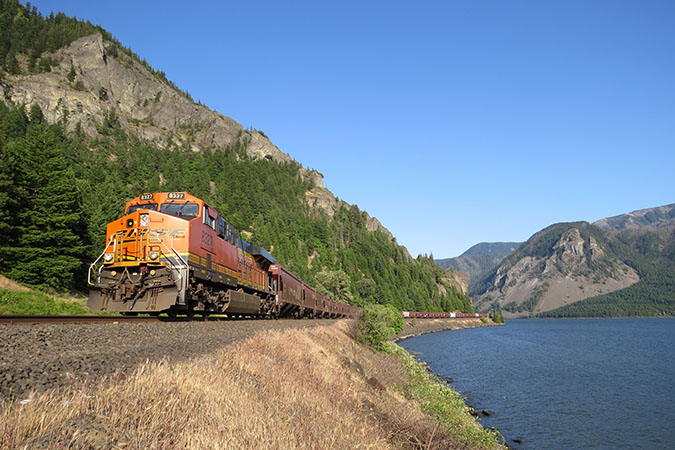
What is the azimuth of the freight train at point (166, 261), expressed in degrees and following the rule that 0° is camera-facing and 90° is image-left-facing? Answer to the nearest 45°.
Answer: approximately 45°

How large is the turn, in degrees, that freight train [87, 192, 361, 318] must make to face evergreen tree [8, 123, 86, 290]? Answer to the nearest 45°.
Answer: approximately 90° to its right

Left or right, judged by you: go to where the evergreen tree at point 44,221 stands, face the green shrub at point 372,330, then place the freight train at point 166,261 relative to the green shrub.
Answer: right

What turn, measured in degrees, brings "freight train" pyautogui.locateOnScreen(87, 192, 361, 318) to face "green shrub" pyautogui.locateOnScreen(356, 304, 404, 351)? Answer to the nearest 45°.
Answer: approximately 180°
